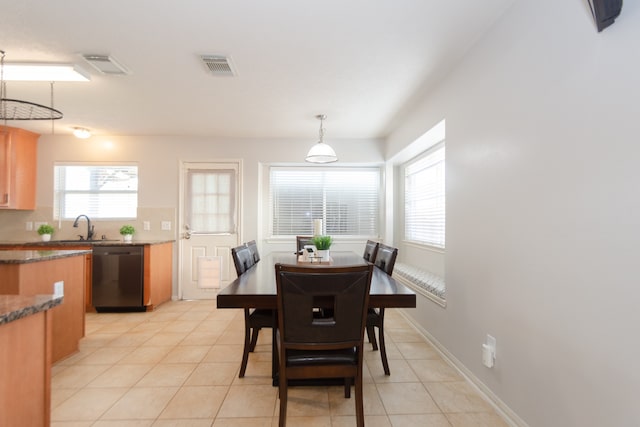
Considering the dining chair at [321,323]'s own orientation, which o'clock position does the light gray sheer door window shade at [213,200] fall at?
The light gray sheer door window shade is roughly at 11 o'clock from the dining chair.

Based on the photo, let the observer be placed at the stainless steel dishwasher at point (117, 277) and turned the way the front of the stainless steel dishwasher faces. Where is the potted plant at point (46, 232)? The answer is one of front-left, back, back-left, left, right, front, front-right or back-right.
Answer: back-right

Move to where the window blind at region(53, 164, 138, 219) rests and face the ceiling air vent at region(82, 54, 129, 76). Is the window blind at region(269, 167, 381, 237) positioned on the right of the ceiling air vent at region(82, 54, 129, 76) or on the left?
left

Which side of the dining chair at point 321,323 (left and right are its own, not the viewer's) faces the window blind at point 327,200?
front

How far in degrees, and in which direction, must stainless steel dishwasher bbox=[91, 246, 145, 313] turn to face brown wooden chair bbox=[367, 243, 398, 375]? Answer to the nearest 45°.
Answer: approximately 45° to its left

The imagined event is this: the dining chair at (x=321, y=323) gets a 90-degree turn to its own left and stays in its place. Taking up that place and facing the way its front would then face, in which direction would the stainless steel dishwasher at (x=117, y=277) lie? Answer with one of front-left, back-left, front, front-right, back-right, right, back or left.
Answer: front-right

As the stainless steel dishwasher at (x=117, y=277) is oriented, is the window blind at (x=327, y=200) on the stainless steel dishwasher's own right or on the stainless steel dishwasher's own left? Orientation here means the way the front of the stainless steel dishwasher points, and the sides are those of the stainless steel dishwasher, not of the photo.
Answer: on the stainless steel dishwasher's own left

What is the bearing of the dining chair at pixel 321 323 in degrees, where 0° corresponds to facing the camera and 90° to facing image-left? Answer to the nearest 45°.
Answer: approximately 180°

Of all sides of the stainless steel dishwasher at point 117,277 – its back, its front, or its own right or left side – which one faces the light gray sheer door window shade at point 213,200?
left

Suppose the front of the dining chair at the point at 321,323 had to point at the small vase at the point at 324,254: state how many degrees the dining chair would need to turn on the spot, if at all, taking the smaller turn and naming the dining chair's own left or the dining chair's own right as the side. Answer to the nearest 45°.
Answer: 0° — it already faces it

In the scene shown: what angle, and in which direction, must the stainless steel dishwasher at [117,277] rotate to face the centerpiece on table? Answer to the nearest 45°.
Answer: approximately 45° to its left

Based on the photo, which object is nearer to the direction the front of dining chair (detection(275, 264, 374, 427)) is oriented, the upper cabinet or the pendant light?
the pendant light

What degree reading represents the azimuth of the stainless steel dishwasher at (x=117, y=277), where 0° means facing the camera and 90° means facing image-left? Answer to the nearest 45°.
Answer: approximately 0°

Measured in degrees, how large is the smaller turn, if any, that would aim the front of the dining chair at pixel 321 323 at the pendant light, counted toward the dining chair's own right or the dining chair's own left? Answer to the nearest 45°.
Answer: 0° — it already faces it
